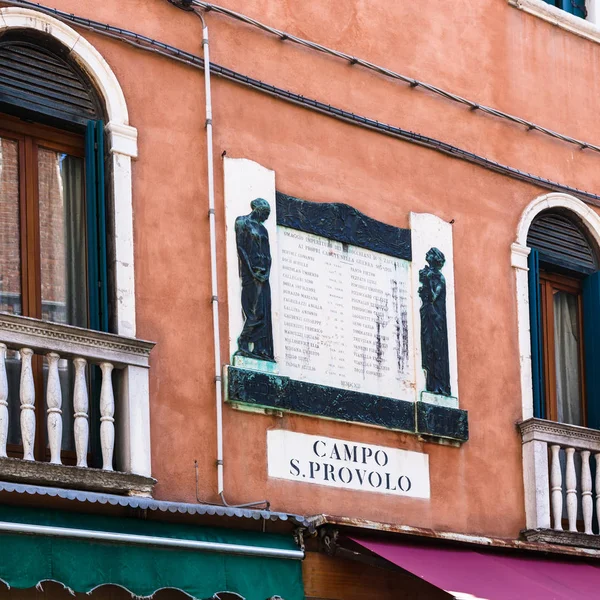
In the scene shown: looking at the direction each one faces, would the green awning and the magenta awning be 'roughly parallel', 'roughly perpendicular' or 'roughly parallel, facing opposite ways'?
roughly parallel

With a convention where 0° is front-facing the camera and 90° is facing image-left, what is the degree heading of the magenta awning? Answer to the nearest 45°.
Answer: approximately 315°

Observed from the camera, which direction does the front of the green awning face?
facing the viewer and to the right of the viewer

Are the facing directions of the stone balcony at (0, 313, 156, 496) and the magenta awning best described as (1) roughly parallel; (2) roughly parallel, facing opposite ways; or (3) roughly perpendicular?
roughly parallel

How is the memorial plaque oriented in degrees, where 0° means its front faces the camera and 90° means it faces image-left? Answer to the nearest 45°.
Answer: approximately 315°

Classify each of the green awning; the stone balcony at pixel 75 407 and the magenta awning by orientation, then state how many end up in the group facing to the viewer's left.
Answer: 0

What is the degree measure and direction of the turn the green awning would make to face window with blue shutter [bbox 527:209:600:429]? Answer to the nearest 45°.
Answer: approximately 90° to its left

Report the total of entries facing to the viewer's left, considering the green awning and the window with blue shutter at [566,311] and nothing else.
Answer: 0

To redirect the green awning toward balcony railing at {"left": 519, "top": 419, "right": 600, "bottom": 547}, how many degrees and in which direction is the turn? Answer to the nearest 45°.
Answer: approximately 90° to its left

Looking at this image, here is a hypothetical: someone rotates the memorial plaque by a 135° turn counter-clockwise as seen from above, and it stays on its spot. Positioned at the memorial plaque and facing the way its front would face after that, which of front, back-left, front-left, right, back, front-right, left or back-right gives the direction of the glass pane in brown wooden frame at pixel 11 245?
back-left

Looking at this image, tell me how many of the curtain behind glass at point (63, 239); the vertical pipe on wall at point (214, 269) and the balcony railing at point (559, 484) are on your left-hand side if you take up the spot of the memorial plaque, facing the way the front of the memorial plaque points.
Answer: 1

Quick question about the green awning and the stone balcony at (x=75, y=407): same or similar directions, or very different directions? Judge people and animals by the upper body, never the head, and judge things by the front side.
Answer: same or similar directions

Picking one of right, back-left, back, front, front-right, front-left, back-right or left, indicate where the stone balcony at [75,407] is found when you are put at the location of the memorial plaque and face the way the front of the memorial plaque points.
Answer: right

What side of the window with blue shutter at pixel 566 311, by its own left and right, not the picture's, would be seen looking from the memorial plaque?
right

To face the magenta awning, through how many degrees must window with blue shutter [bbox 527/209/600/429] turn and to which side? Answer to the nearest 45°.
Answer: approximately 45° to its right

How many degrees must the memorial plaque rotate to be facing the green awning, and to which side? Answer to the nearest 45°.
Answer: approximately 90° to its right
